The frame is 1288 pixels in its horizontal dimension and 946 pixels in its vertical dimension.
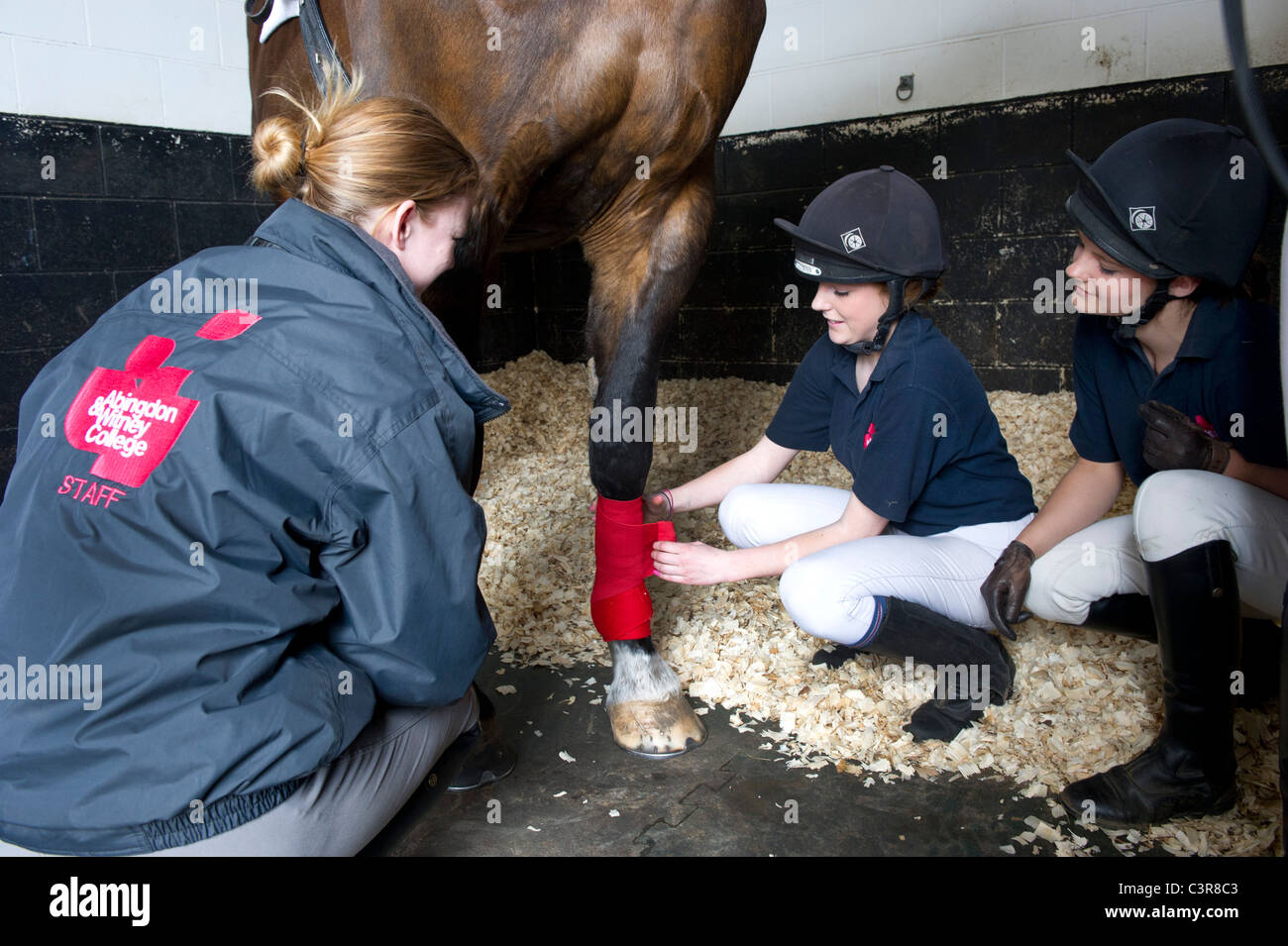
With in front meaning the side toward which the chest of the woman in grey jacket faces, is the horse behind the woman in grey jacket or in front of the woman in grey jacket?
in front

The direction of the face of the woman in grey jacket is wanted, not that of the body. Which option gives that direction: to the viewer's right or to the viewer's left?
to the viewer's right

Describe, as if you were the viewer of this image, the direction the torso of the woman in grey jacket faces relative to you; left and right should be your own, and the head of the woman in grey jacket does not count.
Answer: facing away from the viewer and to the right of the viewer
